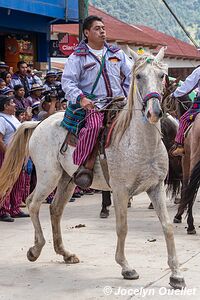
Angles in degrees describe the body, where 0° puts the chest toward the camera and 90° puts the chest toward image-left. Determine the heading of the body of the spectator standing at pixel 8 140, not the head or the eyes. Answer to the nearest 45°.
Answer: approximately 270°

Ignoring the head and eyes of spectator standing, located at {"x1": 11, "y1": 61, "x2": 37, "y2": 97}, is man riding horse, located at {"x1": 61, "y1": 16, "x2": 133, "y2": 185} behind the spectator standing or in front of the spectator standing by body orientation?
in front

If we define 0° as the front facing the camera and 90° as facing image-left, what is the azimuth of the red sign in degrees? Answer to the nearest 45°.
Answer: approximately 0°

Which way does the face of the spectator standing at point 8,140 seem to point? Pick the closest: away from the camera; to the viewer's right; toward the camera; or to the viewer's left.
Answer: to the viewer's right

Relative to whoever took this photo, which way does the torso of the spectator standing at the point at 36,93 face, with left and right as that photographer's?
facing the viewer and to the right of the viewer

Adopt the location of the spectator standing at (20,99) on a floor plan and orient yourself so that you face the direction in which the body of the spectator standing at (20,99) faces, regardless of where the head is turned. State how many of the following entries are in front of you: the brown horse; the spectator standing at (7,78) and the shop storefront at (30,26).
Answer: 1
